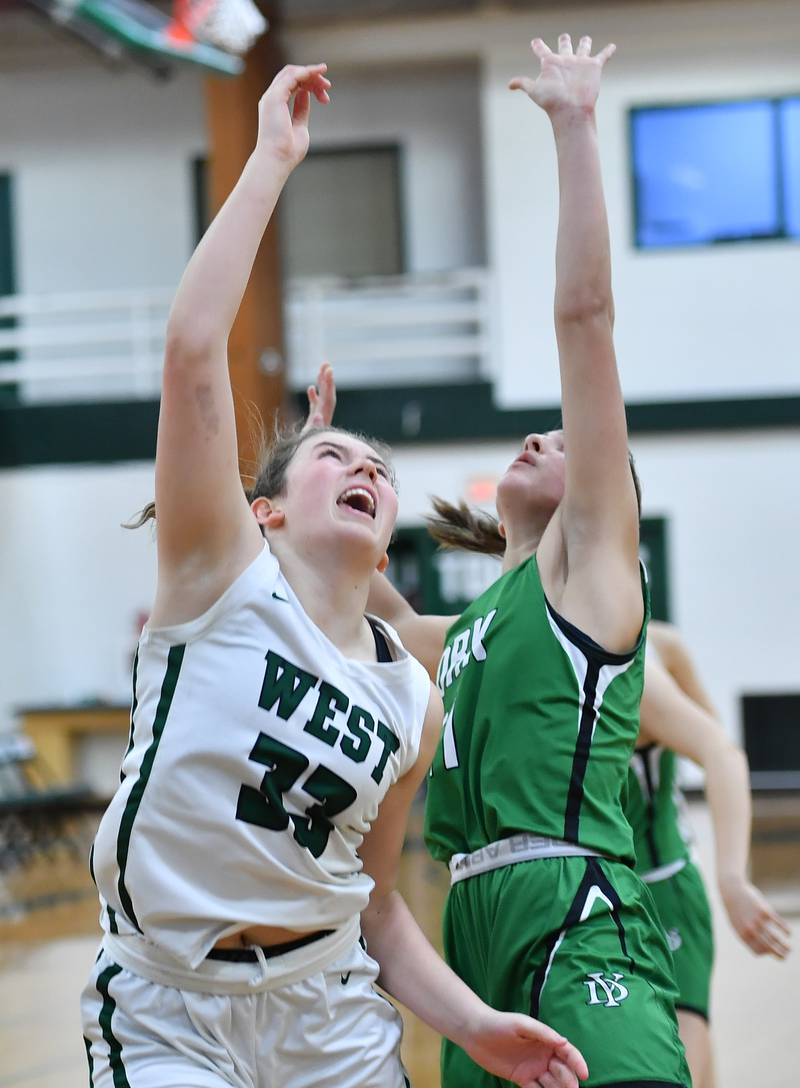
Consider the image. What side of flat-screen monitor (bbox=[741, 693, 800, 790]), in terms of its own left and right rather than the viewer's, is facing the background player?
front

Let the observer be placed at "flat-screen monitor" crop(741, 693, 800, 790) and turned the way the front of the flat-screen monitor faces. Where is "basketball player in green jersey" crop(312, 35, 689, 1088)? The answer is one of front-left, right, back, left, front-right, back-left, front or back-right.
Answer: front

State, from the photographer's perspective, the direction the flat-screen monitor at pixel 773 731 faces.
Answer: facing the viewer

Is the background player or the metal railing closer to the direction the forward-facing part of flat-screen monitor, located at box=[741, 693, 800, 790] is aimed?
the background player

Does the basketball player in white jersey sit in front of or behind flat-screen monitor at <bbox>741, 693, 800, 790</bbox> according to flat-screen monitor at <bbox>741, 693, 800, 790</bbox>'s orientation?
in front

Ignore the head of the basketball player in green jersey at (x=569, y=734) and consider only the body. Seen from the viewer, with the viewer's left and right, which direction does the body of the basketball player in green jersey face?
facing the viewer and to the left of the viewer

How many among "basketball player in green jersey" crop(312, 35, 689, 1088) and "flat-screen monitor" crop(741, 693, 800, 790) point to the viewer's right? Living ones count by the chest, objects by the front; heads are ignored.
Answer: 0

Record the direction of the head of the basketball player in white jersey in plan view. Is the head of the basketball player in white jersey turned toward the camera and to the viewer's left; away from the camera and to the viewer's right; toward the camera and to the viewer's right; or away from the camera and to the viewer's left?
toward the camera and to the viewer's right

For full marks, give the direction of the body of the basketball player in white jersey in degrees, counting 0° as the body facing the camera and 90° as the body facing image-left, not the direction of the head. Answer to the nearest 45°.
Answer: approximately 315°

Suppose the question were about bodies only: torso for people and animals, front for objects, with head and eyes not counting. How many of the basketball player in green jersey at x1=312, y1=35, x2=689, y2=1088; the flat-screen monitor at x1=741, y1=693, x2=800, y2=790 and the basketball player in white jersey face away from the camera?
0

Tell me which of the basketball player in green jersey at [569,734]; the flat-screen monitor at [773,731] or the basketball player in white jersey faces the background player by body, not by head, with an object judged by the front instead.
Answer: the flat-screen monitor

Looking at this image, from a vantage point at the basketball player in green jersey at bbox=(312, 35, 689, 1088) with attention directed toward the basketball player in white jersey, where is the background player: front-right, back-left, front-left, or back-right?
back-right
